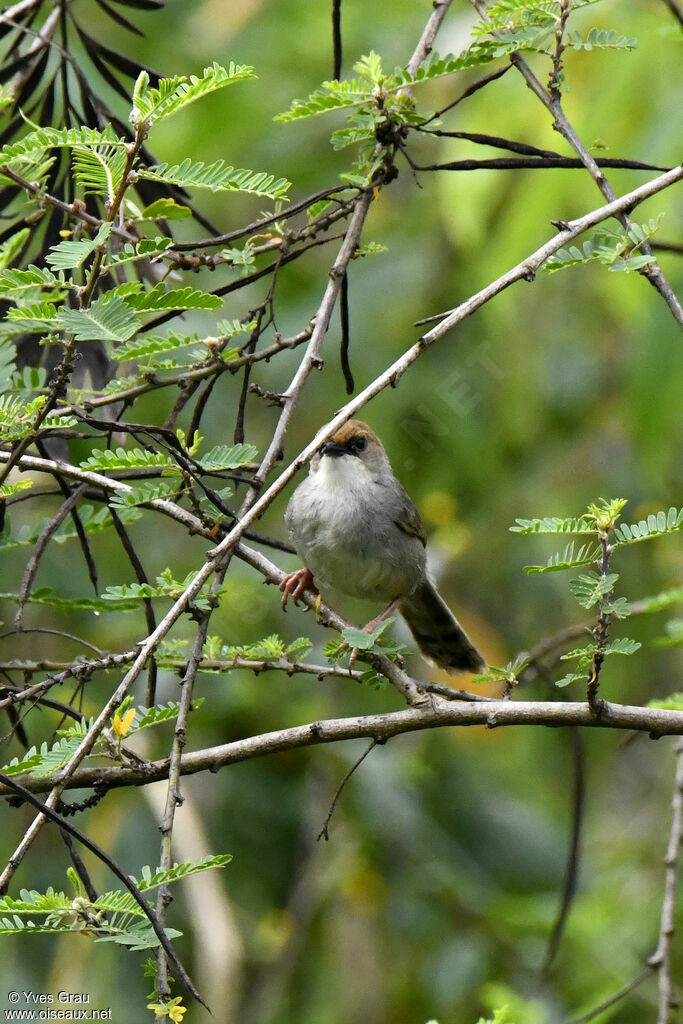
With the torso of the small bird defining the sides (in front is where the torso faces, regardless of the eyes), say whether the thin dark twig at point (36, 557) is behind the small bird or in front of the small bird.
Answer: in front

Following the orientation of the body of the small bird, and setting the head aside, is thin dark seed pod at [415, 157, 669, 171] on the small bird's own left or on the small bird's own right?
on the small bird's own left

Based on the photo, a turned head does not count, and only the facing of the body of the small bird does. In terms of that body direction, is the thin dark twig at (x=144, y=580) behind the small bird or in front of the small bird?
in front
